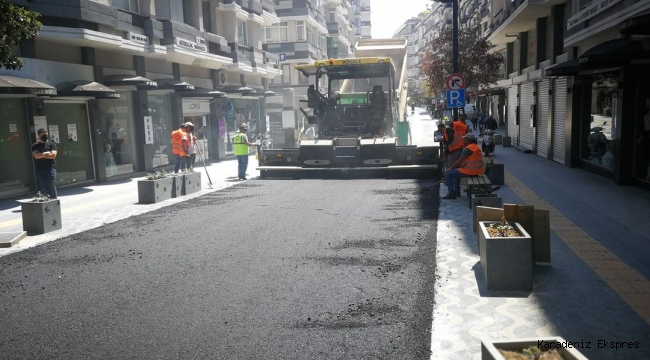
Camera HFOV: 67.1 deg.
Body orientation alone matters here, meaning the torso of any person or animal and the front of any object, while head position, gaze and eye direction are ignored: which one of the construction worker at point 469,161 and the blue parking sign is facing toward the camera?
the blue parking sign

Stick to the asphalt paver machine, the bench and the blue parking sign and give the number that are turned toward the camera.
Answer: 1

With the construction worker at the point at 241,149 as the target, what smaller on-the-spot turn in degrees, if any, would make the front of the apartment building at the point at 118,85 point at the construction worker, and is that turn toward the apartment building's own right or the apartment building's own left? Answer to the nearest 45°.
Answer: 0° — it already faces them

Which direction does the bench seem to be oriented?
to the viewer's left

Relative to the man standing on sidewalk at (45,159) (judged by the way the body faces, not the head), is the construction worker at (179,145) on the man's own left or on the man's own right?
on the man's own left

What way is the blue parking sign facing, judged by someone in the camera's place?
facing the viewer

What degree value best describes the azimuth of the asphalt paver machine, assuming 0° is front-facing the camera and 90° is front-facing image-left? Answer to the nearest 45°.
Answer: approximately 180°

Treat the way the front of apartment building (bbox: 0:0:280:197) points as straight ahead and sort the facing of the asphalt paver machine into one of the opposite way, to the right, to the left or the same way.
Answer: to the left

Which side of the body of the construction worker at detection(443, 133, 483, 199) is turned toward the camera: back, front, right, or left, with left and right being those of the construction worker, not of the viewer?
left

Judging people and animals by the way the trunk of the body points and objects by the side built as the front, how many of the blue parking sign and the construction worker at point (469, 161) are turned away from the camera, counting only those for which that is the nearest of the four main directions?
0

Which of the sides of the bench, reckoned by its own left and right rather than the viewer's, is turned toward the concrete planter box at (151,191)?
front

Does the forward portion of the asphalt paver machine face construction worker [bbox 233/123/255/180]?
no

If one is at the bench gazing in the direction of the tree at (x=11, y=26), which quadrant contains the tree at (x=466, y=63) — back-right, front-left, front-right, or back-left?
back-right

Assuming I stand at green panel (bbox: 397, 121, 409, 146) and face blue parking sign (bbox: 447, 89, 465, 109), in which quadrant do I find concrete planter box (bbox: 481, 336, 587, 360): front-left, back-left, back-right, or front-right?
front-right

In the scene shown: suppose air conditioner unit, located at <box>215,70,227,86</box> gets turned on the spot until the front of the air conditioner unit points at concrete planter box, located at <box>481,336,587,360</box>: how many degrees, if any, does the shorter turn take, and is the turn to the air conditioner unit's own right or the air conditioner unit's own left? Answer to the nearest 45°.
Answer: approximately 45° to the air conditioner unit's own right

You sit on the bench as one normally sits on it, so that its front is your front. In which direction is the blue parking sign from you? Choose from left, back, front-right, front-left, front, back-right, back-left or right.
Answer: right

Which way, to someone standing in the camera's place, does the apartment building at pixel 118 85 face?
facing the viewer and to the right of the viewer

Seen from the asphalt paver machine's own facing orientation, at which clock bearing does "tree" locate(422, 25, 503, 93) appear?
The tree is roughly at 1 o'clock from the asphalt paver machine.

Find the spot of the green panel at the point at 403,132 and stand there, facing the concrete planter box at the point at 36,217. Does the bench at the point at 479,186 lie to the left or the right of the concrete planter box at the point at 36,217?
left
